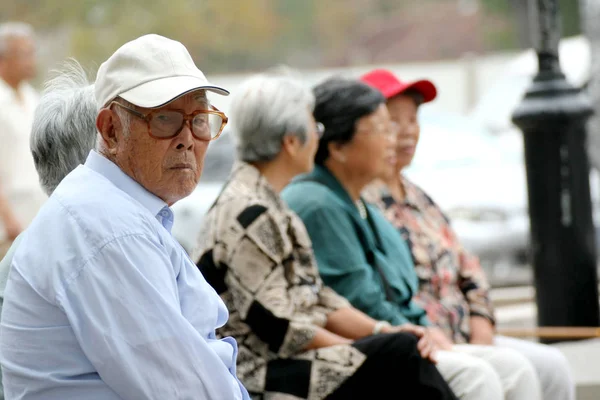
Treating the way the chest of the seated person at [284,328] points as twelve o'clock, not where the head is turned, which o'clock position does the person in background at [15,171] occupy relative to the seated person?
The person in background is roughly at 8 o'clock from the seated person.

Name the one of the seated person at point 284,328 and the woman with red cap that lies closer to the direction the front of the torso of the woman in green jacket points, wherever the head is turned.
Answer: the woman with red cap

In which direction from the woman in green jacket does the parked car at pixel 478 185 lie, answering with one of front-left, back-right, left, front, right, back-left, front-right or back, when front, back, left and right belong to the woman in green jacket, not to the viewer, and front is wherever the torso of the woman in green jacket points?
left

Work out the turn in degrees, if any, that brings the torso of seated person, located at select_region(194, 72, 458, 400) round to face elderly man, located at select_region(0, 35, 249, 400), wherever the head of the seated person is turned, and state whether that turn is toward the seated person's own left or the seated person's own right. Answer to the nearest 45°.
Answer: approximately 90° to the seated person's own right

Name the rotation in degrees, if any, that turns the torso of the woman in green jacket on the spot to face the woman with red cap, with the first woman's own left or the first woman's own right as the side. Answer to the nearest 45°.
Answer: approximately 45° to the first woman's own left

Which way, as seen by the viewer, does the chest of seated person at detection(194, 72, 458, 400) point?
to the viewer's right

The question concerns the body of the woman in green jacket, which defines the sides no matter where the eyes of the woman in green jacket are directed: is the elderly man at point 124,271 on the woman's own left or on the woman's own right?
on the woman's own right

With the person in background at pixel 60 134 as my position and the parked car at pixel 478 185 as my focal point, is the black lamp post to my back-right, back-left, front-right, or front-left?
front-right

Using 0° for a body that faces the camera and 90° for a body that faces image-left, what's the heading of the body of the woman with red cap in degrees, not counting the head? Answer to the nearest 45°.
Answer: approximately 315°

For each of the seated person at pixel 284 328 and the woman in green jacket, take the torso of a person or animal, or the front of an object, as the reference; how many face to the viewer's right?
2

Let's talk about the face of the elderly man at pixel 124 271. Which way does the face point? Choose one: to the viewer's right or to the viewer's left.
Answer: to the viewer's right

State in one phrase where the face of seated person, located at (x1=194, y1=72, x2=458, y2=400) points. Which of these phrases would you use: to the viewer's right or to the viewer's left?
to the viewer's right

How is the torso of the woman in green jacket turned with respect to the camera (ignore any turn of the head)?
to the viewer's right
